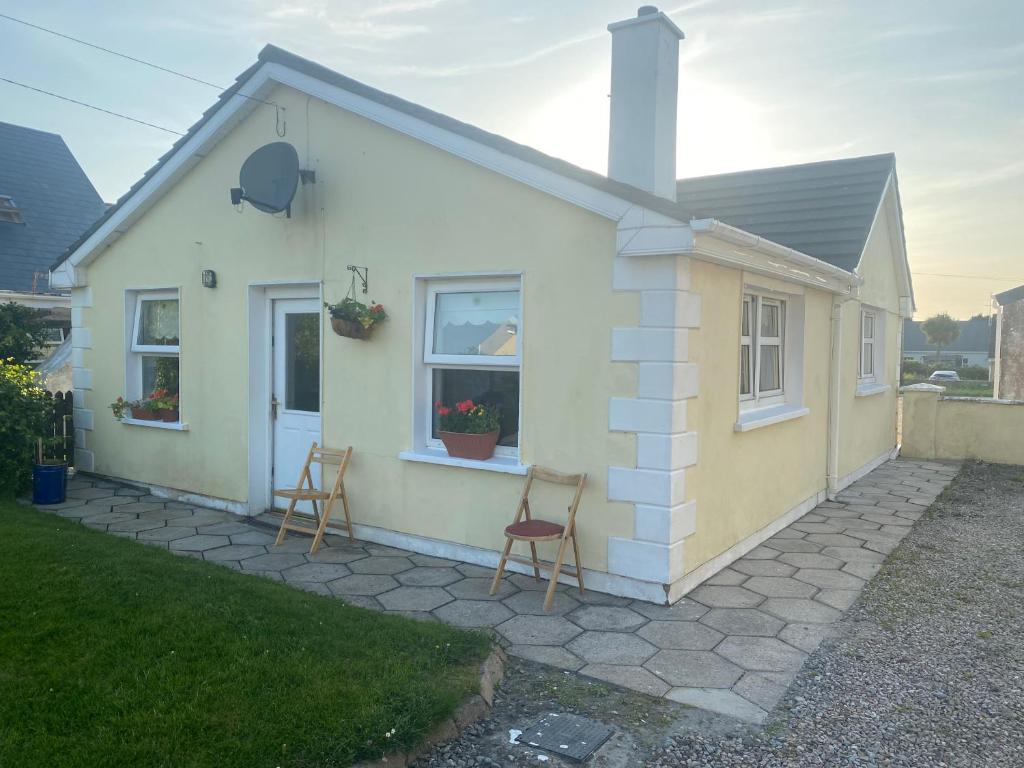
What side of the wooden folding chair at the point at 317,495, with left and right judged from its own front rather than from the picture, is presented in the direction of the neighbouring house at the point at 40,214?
right

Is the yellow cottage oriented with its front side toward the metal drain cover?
no

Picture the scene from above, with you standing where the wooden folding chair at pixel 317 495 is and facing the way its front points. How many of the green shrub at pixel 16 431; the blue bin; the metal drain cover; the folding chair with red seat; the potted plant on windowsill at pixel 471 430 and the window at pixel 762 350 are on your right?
2

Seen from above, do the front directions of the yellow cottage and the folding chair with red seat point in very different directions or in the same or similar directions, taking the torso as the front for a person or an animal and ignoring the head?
same or similar directions

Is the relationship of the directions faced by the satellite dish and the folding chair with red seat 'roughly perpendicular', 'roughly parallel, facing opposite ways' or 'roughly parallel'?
roughly parallel

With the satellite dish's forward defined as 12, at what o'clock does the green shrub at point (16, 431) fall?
The green shrub is roughly at 3 o'clock from the satellite dish.

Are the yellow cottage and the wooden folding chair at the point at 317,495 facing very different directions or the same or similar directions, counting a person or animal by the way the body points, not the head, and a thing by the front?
same or similar directions

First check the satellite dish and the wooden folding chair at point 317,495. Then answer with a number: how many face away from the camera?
0

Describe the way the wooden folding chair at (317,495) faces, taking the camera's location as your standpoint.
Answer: facing the viewer and to the left of the viewer

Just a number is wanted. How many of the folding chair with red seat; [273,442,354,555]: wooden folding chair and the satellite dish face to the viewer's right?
0

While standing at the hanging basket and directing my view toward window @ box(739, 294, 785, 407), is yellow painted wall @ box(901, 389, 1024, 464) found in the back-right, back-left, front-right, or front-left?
front-left

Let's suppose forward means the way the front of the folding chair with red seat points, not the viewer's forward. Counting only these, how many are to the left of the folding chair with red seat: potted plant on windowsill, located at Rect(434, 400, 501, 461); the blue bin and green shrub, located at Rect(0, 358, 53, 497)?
0

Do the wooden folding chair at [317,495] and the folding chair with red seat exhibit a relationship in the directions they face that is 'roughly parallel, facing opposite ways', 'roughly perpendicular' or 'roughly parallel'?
roughly parallel

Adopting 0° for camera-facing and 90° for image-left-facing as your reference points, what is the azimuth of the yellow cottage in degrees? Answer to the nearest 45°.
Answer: approximately 45°

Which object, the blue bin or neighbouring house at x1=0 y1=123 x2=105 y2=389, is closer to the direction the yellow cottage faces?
the blue bin

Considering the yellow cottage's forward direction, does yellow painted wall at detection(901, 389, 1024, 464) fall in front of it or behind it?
behind
